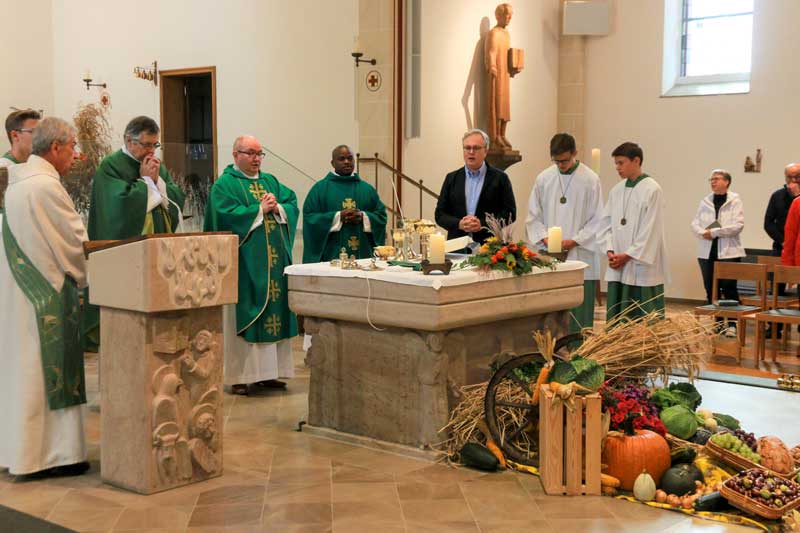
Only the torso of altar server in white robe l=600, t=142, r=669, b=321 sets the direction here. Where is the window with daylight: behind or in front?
behind

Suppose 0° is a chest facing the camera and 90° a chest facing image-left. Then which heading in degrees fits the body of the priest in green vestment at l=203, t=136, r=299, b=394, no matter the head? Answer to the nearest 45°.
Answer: approximately 315°

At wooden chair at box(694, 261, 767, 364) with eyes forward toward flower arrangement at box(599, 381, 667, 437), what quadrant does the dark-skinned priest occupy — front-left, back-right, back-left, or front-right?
front-right

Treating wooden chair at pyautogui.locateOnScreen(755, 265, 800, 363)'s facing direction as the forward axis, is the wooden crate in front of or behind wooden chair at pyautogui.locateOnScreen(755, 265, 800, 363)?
in front

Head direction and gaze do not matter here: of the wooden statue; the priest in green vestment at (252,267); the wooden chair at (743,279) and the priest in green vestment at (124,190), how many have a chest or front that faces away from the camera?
0

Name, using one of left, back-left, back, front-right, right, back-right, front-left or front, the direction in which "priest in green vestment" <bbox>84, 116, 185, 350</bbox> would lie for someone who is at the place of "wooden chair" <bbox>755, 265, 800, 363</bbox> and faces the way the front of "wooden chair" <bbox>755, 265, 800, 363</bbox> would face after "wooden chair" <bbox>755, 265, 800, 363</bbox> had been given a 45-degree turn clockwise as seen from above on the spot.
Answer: front-left

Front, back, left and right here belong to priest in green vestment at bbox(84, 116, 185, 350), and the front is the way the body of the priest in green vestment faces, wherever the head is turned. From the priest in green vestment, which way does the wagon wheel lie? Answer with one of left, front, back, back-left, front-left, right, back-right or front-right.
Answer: front

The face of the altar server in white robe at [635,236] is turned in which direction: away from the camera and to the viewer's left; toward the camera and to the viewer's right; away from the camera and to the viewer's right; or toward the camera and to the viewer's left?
toward the camera and to the viewer's left

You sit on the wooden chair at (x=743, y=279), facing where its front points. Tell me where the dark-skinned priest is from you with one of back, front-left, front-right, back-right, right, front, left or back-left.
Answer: front

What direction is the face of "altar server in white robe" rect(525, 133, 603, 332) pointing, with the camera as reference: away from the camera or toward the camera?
toward the camera

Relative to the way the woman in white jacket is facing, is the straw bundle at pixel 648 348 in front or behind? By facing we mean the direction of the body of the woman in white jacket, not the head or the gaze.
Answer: in front

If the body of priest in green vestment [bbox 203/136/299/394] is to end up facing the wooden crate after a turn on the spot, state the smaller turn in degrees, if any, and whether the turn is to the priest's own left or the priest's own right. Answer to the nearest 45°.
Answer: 0° — they already face it

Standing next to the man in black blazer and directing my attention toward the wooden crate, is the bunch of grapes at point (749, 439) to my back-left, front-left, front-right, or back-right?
front-left

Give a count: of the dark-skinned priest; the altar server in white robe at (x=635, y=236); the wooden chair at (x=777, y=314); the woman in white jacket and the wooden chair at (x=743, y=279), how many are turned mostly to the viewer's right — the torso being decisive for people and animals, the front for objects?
0

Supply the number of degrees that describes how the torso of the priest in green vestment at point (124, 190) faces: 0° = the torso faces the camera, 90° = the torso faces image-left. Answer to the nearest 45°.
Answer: approximately 315°

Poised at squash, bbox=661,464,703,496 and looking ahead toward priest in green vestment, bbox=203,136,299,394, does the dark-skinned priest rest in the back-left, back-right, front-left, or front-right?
front-right
